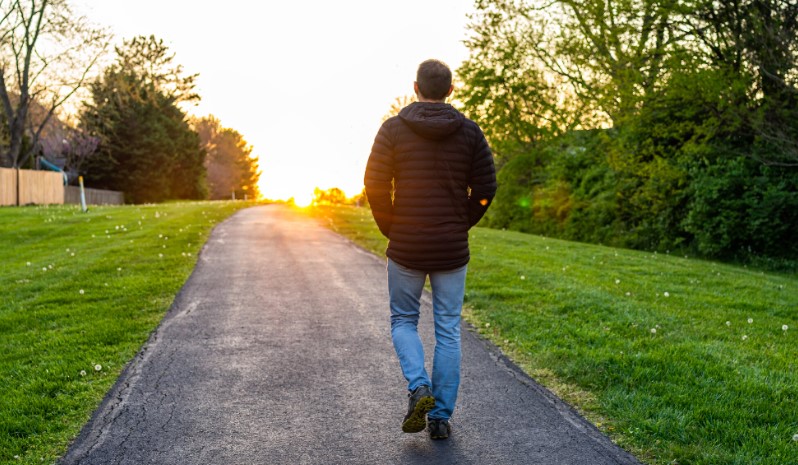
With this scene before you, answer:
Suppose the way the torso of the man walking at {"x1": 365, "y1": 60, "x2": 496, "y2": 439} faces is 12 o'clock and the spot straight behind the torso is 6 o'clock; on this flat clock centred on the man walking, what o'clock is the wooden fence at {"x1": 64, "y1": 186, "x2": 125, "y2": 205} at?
The wooden fence is roughly at 11 o'clock from the man walking.

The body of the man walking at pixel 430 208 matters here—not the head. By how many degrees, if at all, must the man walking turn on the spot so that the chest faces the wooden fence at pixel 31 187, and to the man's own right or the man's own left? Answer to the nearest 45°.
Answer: approximately 45° to the man's own left

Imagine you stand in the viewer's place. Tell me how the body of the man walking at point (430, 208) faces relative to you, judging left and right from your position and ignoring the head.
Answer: facing away from the viewer
